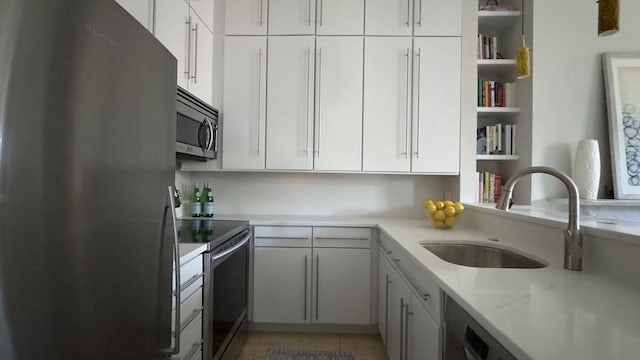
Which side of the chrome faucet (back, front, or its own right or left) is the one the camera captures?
left

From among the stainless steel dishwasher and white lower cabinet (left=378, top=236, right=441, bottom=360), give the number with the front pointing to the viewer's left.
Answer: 2

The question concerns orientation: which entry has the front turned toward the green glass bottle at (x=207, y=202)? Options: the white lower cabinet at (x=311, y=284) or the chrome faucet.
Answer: the chrome faucet

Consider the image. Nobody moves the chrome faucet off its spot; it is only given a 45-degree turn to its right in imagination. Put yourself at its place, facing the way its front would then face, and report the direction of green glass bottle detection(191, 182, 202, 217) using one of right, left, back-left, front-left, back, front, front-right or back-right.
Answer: front-left

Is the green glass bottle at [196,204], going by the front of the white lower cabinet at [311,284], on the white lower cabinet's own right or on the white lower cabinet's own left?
on the white lower cabinet's own right

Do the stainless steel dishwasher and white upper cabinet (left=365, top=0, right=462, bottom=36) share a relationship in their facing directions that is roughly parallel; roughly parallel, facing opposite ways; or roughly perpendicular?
roughly perpendicular

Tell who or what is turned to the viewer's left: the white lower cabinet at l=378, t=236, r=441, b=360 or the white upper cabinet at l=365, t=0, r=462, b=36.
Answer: the white lower cabinet

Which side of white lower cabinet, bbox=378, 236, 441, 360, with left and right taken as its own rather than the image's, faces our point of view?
left

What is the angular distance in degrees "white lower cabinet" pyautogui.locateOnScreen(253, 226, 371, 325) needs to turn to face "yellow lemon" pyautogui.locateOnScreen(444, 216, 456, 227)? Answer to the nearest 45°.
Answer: approximately 90° to its left

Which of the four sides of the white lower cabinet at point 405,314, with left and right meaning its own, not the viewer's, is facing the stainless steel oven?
front

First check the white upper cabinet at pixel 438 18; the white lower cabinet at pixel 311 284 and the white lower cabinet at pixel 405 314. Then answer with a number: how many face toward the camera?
2

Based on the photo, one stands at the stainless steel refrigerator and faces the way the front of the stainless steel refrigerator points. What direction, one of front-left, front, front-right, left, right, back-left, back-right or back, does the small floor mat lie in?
left

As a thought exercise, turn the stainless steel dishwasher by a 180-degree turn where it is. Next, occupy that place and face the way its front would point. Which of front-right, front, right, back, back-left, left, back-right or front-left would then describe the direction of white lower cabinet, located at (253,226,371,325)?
back-left

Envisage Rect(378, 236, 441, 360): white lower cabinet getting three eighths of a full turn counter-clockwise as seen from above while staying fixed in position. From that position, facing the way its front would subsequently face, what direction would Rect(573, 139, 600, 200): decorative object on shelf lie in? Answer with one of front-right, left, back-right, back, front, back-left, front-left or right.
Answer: left

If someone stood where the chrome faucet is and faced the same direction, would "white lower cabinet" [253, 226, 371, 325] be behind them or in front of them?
in front

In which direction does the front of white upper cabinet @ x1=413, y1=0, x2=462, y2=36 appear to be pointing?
toward the camera
